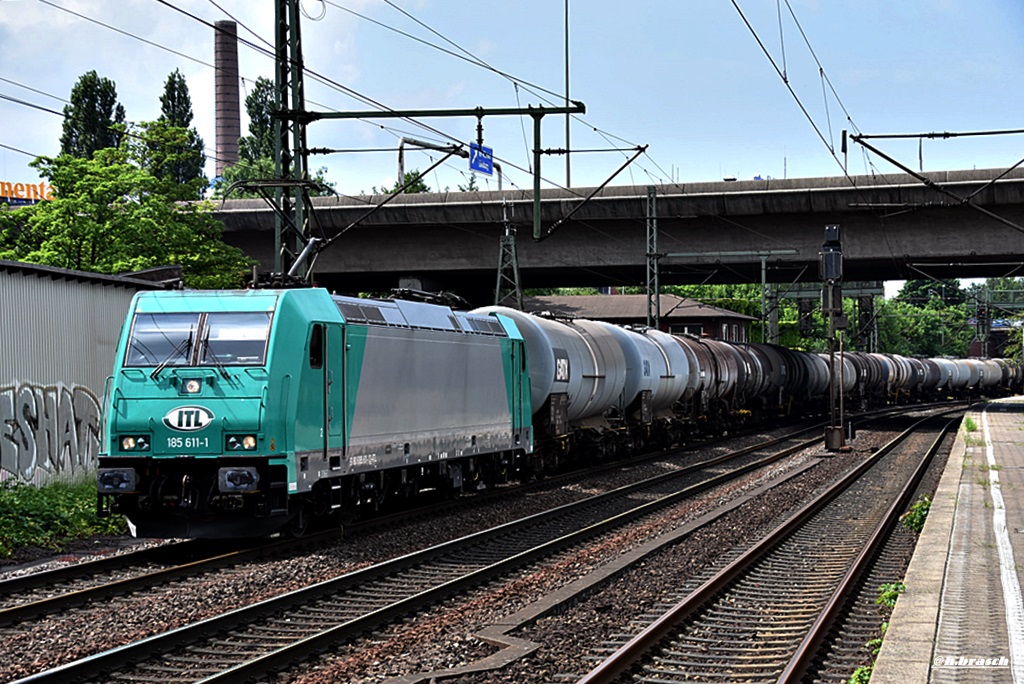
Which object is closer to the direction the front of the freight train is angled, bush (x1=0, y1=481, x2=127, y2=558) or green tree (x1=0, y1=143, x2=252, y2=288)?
the bush

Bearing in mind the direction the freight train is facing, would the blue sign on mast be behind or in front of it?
behind

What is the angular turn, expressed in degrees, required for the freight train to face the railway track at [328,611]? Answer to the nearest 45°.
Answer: approximately 45° to its left

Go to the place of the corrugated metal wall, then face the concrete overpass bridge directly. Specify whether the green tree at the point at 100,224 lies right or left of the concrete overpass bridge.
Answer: left

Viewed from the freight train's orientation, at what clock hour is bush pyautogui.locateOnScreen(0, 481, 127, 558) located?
The bush is roughly at 12 o'clock from the freight train.

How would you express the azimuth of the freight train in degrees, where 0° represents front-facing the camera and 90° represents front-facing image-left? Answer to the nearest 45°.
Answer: approximately 45°

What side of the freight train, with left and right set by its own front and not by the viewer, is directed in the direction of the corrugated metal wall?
front
